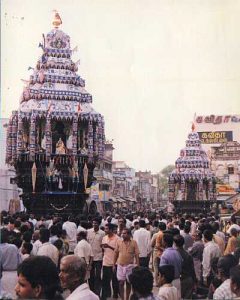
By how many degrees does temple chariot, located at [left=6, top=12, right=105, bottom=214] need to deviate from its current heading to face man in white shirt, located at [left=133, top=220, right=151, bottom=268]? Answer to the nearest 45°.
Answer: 0° — it already faces them

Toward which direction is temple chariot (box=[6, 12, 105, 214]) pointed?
toward the camera

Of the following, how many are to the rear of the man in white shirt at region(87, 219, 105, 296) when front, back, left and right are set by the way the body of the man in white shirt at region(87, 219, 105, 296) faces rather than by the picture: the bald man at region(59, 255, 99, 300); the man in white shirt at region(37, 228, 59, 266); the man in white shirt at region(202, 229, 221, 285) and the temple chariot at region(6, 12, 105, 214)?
1

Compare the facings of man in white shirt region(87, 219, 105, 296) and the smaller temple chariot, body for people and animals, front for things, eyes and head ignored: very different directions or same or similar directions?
same or similar directions

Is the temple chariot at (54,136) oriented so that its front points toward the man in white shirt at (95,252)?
yes

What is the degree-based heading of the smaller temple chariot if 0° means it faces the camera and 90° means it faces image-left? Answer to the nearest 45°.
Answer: approximately 0°

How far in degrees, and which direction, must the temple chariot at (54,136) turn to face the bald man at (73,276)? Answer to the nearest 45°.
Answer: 0° — it already faces them

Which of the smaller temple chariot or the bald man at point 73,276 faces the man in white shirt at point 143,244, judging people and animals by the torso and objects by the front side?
the smaller temple chariot
